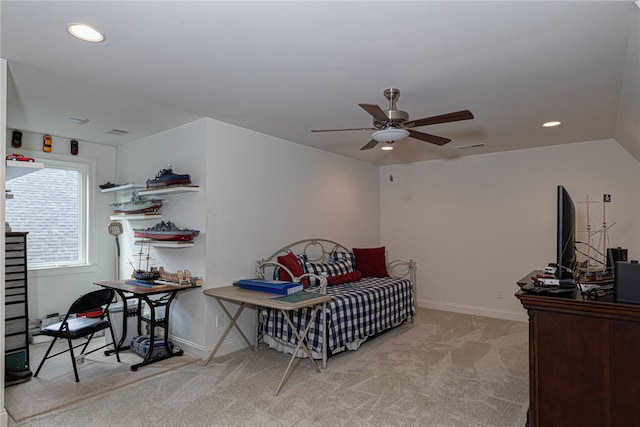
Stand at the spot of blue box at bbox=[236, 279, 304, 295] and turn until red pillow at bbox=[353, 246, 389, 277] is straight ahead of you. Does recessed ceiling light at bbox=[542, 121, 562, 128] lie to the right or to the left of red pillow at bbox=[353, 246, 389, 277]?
right

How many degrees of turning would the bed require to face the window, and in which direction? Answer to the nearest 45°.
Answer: approximately 135° to its right

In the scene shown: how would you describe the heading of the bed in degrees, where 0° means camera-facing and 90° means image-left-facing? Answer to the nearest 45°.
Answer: approximately 315°

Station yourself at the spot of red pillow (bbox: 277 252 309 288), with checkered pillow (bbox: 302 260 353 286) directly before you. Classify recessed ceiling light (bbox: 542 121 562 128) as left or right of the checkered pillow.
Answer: right

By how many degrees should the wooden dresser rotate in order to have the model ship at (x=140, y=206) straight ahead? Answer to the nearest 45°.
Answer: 0° — it already faces it

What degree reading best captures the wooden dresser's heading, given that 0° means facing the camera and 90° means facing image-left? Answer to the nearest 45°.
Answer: approximately 90°
